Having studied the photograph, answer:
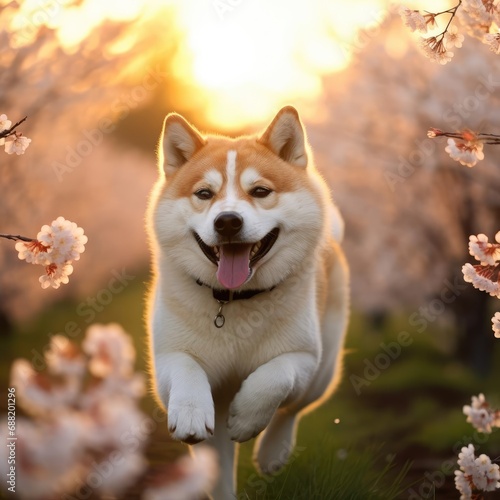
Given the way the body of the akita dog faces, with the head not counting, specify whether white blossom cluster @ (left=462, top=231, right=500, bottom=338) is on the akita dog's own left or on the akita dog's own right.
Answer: on the akita dog's own left

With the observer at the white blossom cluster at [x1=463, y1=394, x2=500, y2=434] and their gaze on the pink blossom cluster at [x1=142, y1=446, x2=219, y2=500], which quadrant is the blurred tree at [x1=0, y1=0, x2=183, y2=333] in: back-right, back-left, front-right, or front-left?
back-right

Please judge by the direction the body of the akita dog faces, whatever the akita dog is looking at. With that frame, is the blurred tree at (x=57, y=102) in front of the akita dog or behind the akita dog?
behind

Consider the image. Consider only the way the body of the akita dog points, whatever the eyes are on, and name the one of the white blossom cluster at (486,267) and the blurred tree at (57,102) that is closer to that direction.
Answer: the white blossom cluster

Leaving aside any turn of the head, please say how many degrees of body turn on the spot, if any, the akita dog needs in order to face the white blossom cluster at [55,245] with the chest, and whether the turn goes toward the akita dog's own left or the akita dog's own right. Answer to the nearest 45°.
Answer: approximately 90° to the akita dog's own right

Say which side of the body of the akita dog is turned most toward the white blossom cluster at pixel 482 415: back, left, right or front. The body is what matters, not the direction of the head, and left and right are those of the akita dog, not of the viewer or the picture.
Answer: left

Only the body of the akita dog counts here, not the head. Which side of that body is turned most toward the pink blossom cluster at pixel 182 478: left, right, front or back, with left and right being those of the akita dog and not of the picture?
front

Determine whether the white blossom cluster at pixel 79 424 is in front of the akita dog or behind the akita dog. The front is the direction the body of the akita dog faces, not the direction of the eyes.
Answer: in front

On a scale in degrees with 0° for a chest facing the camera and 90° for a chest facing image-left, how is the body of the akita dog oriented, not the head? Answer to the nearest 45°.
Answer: approximately 0°
